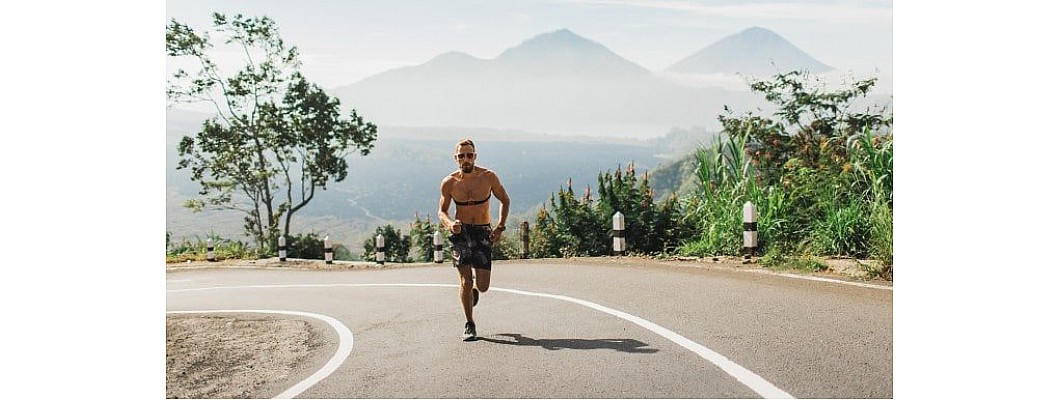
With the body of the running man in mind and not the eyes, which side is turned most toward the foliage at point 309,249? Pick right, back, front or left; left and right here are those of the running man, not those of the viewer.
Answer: back

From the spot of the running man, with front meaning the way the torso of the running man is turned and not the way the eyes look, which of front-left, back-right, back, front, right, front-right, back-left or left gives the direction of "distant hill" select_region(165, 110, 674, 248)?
back

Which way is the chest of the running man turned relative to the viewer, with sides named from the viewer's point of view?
facing the viewer

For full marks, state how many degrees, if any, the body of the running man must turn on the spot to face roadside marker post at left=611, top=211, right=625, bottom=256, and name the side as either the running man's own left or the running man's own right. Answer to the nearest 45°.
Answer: approximately 180°

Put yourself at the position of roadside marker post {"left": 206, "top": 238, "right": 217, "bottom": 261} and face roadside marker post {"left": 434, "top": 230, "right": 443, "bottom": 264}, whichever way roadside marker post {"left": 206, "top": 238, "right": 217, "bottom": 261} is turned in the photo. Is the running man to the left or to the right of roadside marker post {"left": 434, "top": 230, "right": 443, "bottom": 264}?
right

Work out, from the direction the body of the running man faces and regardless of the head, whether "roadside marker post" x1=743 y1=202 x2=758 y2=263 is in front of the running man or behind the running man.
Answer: behind

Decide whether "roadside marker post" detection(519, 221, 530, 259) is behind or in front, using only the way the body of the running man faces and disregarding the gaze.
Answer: behind

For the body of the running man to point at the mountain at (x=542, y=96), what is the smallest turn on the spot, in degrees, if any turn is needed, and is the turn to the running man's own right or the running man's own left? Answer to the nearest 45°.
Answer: approximately 180°
